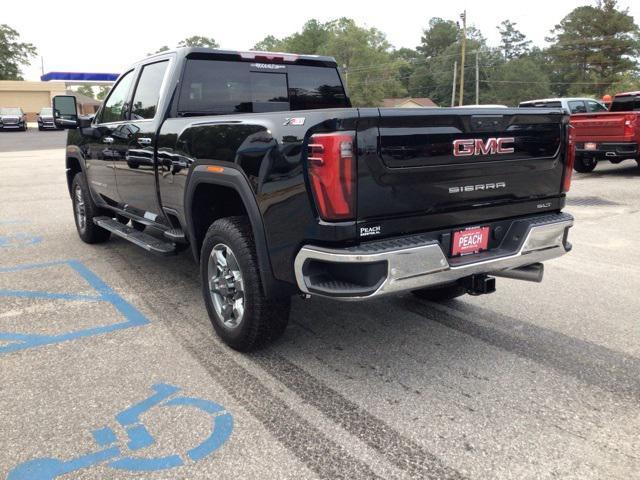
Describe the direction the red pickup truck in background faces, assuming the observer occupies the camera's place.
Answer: facing away from the viewer and to the right of the viewer

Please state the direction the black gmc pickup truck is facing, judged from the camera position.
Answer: facing away from the viewer and to the left of the viewer

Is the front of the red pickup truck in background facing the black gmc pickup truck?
no

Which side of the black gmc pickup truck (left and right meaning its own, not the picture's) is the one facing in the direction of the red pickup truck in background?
right

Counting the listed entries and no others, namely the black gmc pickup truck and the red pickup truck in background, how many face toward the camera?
0
